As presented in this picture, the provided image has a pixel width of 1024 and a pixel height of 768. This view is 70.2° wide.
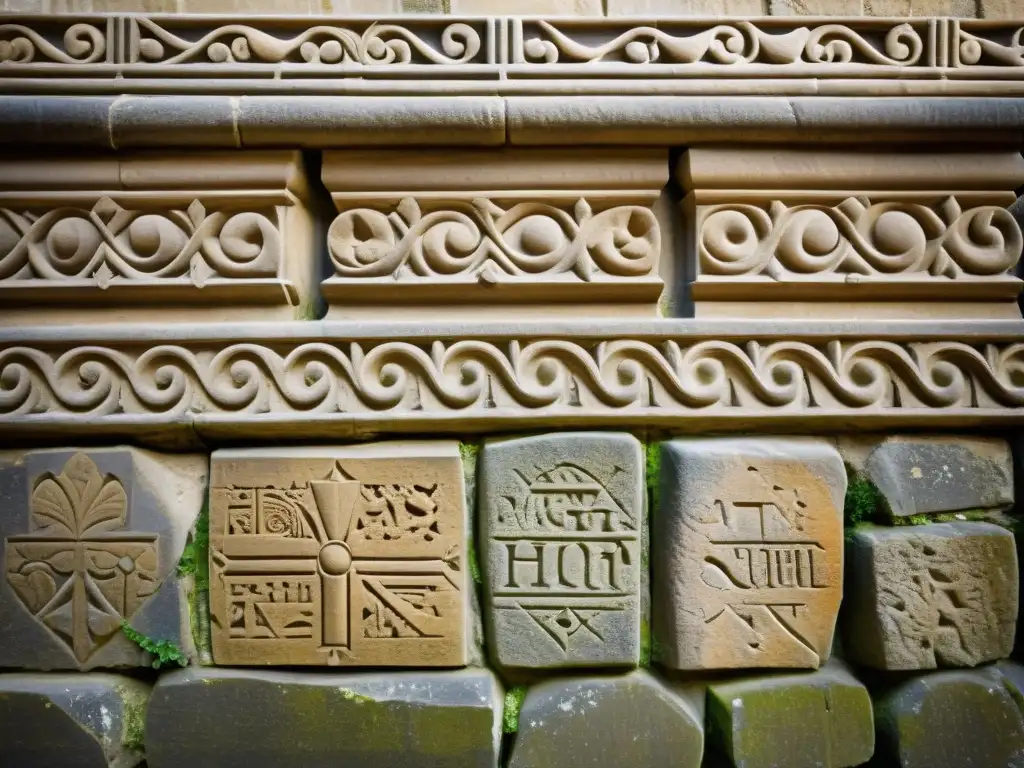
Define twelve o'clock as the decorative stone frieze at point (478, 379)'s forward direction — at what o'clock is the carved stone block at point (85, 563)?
The carved stone block is roughly at 3 o'clock from the decorative stone frieze.

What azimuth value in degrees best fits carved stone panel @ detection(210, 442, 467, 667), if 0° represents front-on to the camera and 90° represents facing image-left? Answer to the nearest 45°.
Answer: approximately 0°

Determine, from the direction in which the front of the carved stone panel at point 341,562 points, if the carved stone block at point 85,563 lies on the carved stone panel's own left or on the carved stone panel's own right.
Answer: on the carved stone panel's own right

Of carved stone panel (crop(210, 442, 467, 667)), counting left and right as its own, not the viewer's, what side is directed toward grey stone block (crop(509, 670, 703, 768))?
left

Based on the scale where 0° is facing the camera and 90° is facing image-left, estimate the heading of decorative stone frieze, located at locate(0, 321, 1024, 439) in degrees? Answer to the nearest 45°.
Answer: approximately 0°

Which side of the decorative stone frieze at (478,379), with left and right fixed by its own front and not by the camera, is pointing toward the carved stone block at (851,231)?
left

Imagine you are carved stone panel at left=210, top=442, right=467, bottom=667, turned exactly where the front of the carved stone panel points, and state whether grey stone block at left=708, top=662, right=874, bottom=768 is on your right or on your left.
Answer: on your left

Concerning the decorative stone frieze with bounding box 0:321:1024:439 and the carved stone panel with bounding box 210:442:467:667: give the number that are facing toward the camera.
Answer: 2
